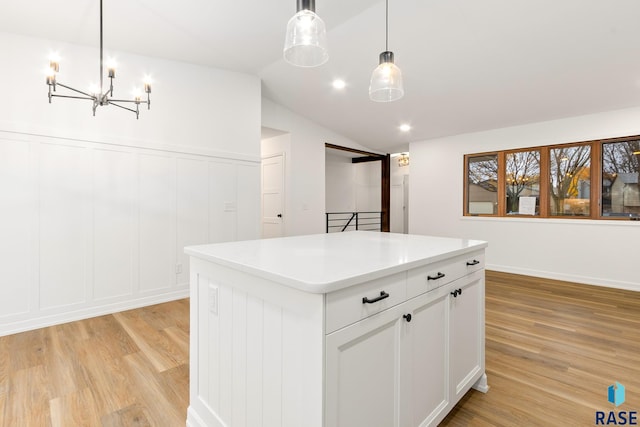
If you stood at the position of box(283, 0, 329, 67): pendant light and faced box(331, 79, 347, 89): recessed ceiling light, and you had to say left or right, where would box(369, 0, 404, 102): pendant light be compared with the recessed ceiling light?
right

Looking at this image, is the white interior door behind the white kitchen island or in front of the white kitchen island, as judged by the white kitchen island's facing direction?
behind

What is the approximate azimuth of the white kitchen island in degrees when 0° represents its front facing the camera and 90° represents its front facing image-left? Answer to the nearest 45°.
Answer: approximately 315°

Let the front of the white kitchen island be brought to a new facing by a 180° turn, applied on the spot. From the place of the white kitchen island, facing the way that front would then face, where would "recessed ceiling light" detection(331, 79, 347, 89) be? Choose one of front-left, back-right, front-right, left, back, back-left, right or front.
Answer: front-right
